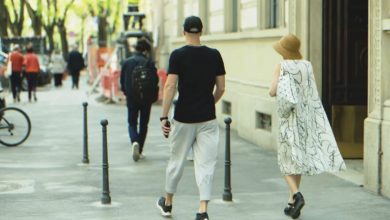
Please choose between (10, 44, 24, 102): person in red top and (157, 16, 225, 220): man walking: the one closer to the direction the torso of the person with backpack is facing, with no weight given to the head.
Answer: the person in red top

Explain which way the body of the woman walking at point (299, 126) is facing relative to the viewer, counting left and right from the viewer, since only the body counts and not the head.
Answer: facing away from the viewer and to the left of the viewer

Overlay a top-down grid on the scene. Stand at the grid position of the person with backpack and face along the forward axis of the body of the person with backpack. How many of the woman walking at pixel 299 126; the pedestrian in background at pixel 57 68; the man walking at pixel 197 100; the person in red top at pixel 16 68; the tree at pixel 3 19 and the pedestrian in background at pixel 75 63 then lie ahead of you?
4

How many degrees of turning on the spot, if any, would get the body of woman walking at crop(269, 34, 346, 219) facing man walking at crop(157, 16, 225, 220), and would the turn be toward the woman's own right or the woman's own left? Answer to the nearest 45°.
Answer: approximately 90° to the woman's own left

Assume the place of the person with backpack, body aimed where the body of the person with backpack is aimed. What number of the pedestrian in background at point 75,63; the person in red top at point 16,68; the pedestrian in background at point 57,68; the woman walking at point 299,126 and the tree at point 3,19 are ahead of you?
4

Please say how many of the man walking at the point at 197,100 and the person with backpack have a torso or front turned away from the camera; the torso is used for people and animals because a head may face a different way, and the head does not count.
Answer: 2

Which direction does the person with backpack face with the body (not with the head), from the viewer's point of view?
away from the camera

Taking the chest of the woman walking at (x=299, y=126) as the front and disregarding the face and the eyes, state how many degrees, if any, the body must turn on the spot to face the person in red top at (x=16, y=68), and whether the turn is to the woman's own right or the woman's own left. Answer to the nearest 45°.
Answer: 0° — they already face them

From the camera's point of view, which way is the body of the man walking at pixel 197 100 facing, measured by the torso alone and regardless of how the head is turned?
away from the camera

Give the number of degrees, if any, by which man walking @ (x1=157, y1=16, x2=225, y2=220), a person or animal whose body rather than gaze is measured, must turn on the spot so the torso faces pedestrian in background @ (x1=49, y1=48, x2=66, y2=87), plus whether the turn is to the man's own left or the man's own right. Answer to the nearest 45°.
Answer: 0° — they already face them

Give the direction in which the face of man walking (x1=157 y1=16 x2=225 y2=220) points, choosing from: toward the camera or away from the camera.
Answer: away from the camera
